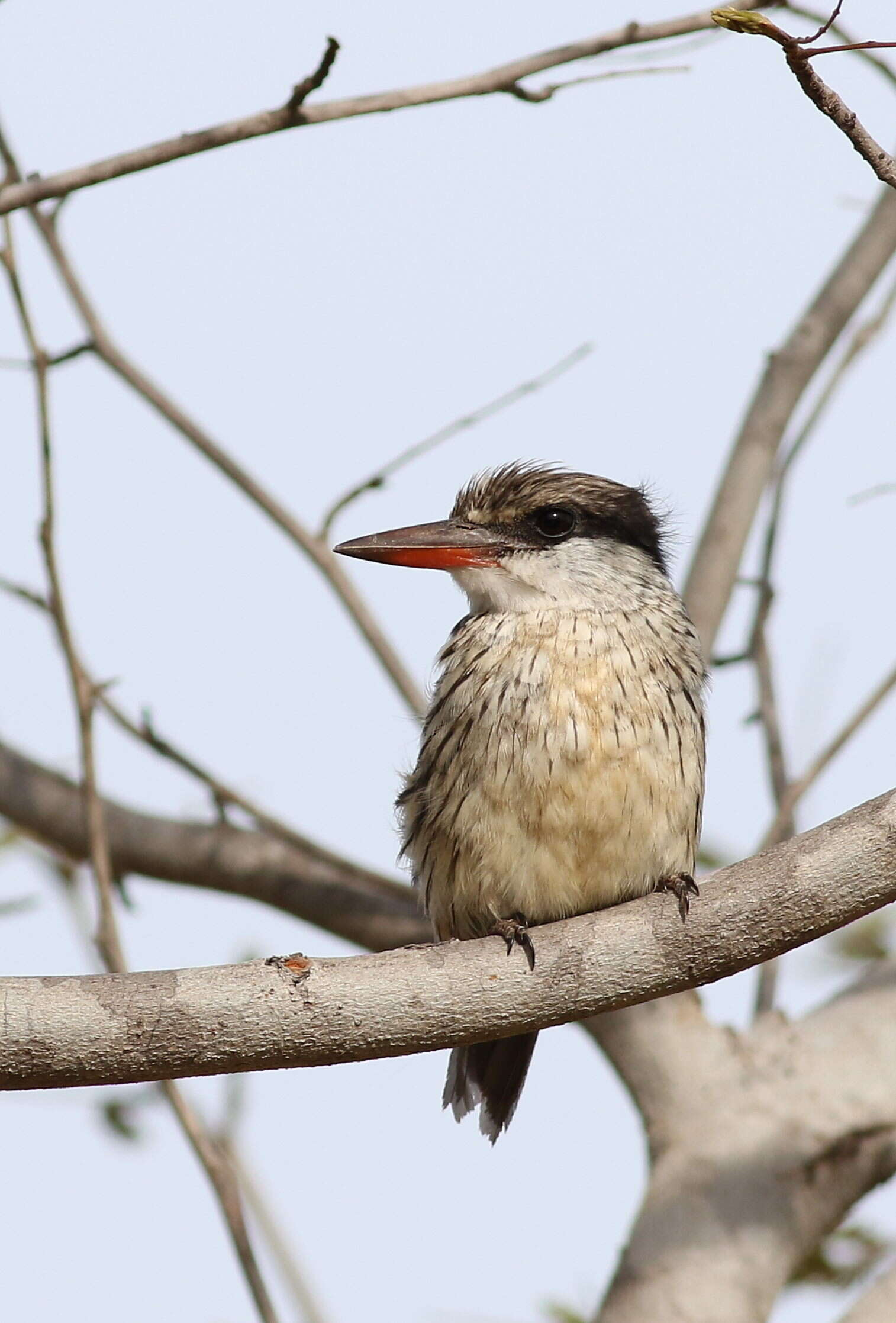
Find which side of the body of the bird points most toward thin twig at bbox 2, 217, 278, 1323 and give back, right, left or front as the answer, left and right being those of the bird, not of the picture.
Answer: right

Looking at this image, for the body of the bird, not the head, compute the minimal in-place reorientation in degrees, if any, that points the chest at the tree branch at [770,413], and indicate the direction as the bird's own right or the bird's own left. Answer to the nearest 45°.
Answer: approximately 135° to the bird's own left

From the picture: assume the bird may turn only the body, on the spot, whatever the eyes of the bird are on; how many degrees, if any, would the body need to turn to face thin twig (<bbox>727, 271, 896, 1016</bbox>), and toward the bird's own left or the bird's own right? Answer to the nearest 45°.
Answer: approximately 135° to the bird's own left

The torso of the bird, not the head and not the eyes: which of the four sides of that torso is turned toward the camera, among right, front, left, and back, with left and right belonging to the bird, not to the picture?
front

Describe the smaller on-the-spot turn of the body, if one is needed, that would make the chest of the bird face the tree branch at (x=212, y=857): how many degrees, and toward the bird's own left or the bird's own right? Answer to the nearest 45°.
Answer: approximately 135° to the bird's own right
